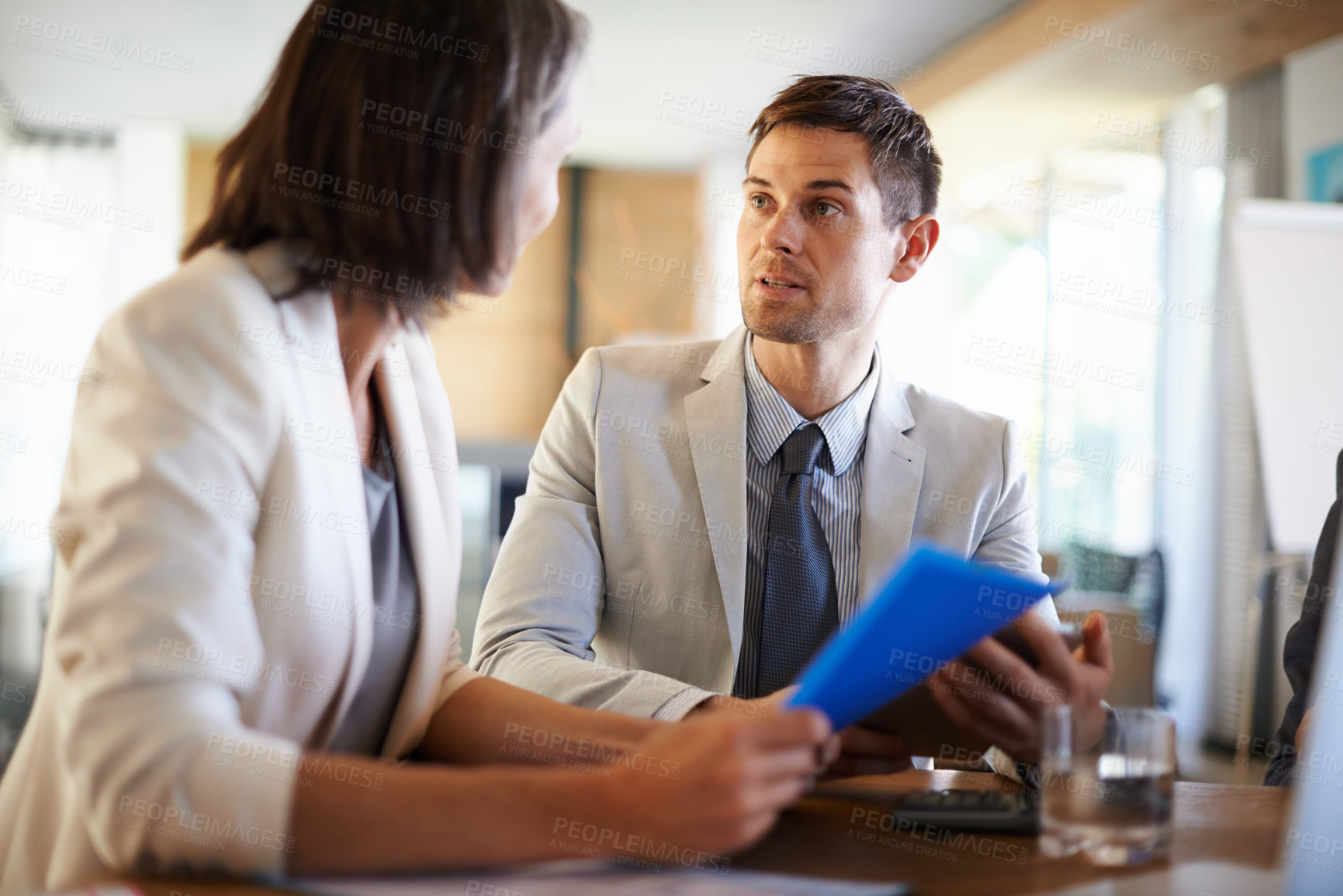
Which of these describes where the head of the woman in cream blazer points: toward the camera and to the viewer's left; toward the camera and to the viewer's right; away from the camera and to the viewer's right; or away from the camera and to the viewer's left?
away from the camera and to the viewer's right

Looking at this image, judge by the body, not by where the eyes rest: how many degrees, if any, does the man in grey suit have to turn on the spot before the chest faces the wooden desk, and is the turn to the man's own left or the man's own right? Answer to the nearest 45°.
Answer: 0° — they already face it

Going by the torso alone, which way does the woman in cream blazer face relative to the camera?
to the viewer's right

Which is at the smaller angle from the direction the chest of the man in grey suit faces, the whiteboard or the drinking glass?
the drinking glass

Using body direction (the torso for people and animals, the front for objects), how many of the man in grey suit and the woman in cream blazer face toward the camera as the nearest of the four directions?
1

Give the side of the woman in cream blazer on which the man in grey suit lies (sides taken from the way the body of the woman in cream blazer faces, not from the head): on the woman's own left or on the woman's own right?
on the woman's own left

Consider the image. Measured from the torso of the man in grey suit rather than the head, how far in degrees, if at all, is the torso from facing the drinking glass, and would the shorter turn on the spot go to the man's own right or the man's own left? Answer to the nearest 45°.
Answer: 0° — they already face it

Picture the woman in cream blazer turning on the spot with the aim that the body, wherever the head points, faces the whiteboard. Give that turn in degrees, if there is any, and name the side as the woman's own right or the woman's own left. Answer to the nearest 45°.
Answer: approximately 45° to the woman's own left

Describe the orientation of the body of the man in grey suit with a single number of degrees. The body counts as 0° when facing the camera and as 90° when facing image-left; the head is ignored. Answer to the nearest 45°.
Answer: approximately 0°

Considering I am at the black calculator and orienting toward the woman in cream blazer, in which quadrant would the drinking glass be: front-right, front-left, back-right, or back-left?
back-left

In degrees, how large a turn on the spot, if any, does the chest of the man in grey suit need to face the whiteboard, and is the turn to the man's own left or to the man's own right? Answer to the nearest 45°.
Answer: approximately 135° to the man's own left
